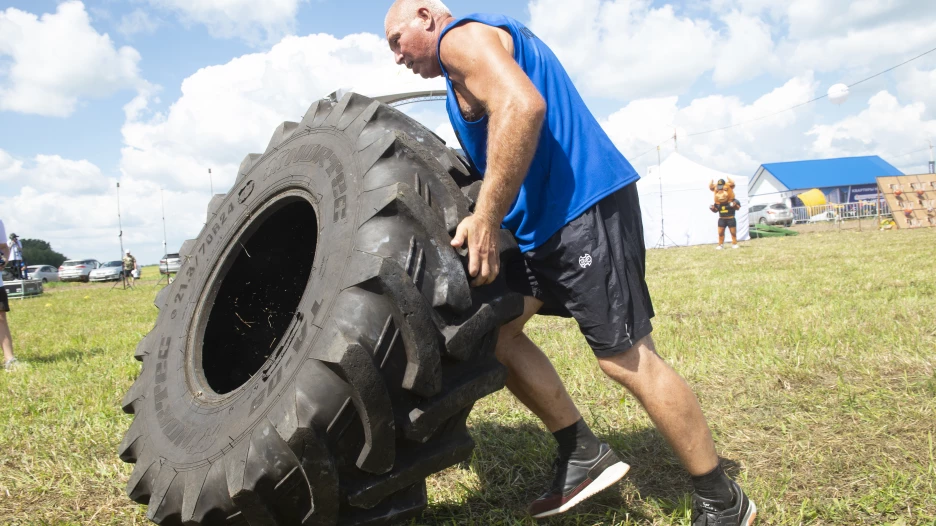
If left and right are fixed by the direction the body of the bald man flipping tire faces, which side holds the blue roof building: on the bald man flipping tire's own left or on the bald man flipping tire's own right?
on the bald man flipping tire's own right

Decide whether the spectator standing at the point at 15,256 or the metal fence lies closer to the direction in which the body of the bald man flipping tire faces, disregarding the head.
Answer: the spectator standing

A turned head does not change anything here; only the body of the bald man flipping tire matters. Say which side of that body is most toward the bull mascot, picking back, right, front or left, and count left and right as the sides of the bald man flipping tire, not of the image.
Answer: right

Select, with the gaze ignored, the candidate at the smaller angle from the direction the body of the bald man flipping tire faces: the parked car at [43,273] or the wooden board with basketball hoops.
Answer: the parked car

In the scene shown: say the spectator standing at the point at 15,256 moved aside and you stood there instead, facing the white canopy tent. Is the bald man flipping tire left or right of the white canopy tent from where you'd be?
right

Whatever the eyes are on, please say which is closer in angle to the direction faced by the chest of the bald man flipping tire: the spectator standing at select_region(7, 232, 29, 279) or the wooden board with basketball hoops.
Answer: the spectator standing

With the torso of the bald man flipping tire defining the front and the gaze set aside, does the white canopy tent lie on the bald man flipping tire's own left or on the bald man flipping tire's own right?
on the bald man flipping tire's own right

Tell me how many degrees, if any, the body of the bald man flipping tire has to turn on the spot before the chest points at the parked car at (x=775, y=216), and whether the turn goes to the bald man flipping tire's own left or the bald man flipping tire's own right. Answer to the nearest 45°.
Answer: approximately 90° to the bald man flipping tire's own right

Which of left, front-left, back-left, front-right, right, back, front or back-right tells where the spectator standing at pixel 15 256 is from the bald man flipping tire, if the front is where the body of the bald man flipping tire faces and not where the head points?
front-right

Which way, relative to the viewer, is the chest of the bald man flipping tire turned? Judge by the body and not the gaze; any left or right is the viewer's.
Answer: facing to the left of the viewer

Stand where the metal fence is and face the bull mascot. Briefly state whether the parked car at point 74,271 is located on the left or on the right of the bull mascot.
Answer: right

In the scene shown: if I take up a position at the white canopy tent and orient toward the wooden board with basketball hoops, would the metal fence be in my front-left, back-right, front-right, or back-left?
front-left

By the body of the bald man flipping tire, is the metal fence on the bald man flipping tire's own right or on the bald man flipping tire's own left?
on the bald man flipping tire's own right

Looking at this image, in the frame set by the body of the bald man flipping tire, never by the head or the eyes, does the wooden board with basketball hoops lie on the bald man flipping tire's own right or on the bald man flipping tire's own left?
on the bald man flipping tire's own right
